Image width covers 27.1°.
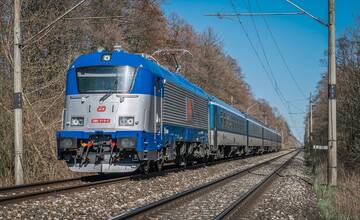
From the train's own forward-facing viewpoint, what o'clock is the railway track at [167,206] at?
The railway track is roughly at 10 o'clock from the train.

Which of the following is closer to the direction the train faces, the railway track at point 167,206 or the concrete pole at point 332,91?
the railway track

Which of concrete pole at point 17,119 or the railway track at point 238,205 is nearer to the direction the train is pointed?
the concrete pole

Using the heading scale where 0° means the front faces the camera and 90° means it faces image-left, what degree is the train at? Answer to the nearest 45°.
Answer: approximately 45°

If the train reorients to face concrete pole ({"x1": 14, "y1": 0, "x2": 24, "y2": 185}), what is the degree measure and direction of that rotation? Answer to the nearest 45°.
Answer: approximately 45° to its right

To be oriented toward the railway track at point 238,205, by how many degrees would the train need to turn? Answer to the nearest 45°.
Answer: approximately 90° to its left
